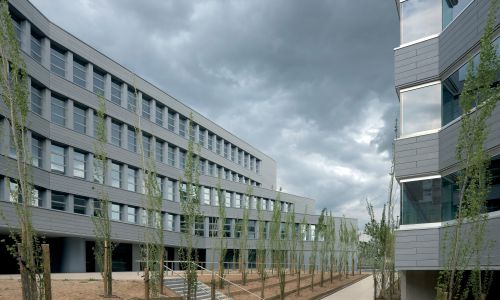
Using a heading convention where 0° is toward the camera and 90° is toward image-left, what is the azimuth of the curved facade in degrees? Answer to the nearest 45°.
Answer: approximately 315°

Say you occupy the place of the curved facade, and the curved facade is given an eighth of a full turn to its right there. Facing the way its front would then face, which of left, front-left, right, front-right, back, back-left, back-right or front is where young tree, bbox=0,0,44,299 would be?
front
